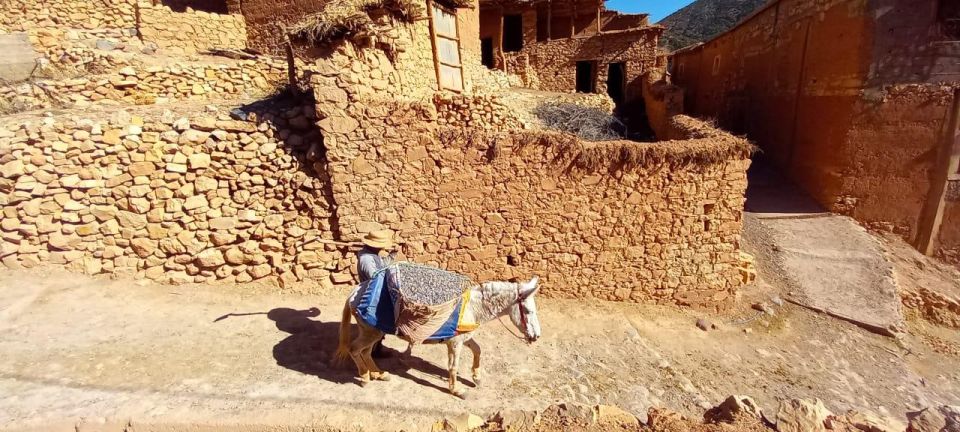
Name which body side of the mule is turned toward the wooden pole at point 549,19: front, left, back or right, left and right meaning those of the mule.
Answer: left

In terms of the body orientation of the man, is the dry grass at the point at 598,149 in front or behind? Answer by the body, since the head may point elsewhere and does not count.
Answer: in front

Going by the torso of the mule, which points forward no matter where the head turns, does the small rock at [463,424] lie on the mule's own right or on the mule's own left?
on the mule's own right

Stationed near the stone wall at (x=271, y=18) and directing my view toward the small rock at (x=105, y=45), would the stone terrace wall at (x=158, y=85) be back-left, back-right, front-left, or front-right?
front-left

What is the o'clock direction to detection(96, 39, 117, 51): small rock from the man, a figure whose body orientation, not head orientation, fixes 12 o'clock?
The small rock is roughly at 8 o'clock from the man.

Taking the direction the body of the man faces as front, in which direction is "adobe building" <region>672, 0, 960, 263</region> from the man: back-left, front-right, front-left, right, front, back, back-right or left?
front

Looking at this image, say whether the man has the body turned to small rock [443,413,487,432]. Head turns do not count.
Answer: no

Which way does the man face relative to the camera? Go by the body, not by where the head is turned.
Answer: to the viewer's right

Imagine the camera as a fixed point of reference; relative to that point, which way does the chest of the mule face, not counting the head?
to the viewer's right

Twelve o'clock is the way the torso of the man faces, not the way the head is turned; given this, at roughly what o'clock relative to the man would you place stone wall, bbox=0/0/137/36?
The stone wall is roughly at 8 o'clock from the man.

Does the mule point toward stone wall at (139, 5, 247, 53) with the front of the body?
no

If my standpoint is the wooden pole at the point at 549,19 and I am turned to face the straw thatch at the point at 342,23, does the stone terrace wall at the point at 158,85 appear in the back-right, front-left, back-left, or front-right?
front-right

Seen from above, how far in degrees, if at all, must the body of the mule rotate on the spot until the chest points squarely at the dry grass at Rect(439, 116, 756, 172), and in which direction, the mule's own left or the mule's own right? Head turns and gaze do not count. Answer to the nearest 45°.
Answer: approximately 45° to the mule's own left

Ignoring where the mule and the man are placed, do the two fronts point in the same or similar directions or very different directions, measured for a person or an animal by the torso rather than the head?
same or similar directions

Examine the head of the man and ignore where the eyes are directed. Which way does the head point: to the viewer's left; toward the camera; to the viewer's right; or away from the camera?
to the viewer's right

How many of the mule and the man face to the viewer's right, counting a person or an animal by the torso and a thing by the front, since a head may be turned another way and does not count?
2

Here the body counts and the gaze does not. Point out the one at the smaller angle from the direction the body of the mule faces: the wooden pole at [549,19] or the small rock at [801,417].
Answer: the small rock
